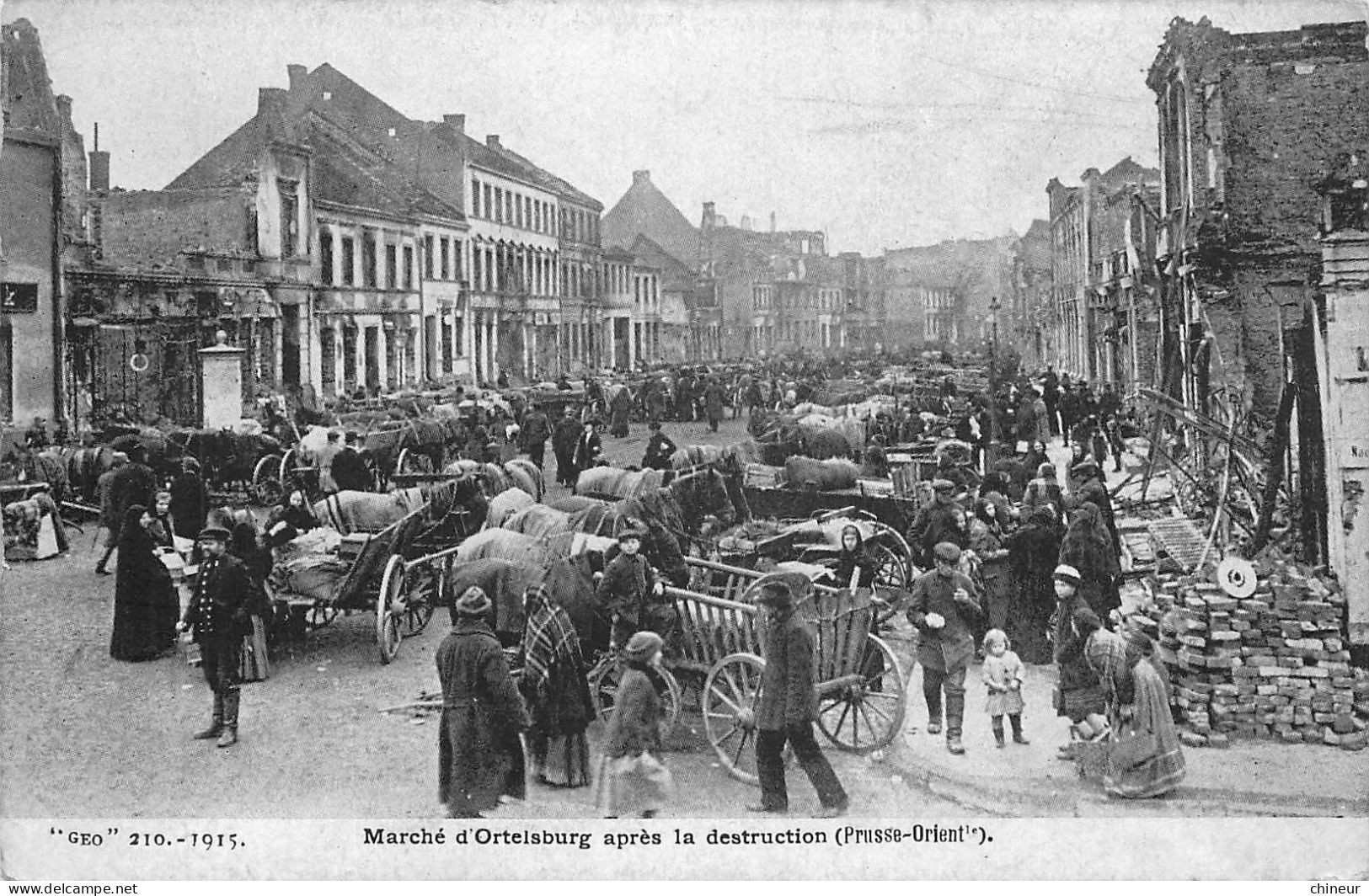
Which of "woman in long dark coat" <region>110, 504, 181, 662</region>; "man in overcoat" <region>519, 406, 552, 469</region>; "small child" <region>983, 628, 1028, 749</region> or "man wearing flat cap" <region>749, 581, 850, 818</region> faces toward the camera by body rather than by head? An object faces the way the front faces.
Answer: the small child

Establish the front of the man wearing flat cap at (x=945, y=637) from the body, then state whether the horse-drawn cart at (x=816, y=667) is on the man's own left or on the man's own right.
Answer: on the man's own right

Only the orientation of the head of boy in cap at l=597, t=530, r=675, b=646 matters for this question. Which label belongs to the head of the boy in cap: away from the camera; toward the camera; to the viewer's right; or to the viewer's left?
toward the camera

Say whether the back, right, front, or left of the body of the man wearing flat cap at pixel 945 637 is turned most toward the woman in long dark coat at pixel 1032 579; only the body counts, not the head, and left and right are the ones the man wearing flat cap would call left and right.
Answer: back

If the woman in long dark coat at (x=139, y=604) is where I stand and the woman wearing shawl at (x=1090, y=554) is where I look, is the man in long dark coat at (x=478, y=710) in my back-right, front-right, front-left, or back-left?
front-right

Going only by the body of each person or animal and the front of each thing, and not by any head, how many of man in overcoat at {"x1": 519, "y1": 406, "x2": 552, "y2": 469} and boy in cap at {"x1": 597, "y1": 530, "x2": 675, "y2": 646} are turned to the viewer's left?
0

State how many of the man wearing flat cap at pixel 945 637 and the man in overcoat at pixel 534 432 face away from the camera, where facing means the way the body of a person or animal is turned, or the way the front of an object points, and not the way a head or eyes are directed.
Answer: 1

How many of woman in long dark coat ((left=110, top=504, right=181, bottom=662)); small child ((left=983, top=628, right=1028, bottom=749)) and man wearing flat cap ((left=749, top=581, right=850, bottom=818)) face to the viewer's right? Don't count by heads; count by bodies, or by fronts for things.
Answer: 1

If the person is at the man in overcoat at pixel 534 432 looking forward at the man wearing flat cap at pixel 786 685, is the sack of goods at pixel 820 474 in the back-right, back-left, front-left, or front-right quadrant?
front-left

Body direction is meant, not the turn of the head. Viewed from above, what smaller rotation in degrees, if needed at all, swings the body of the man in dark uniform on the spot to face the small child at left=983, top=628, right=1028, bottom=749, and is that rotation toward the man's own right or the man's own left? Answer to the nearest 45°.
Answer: approximately 90° to the man's own left

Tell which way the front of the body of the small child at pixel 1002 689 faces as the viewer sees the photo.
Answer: toward the camera

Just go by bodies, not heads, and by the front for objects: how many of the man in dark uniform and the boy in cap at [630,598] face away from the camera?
0

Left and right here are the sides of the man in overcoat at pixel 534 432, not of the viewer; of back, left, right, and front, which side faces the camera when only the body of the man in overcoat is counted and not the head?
back

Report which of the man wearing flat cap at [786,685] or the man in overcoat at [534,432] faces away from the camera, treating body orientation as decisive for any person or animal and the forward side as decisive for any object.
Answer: the man in overcoat
